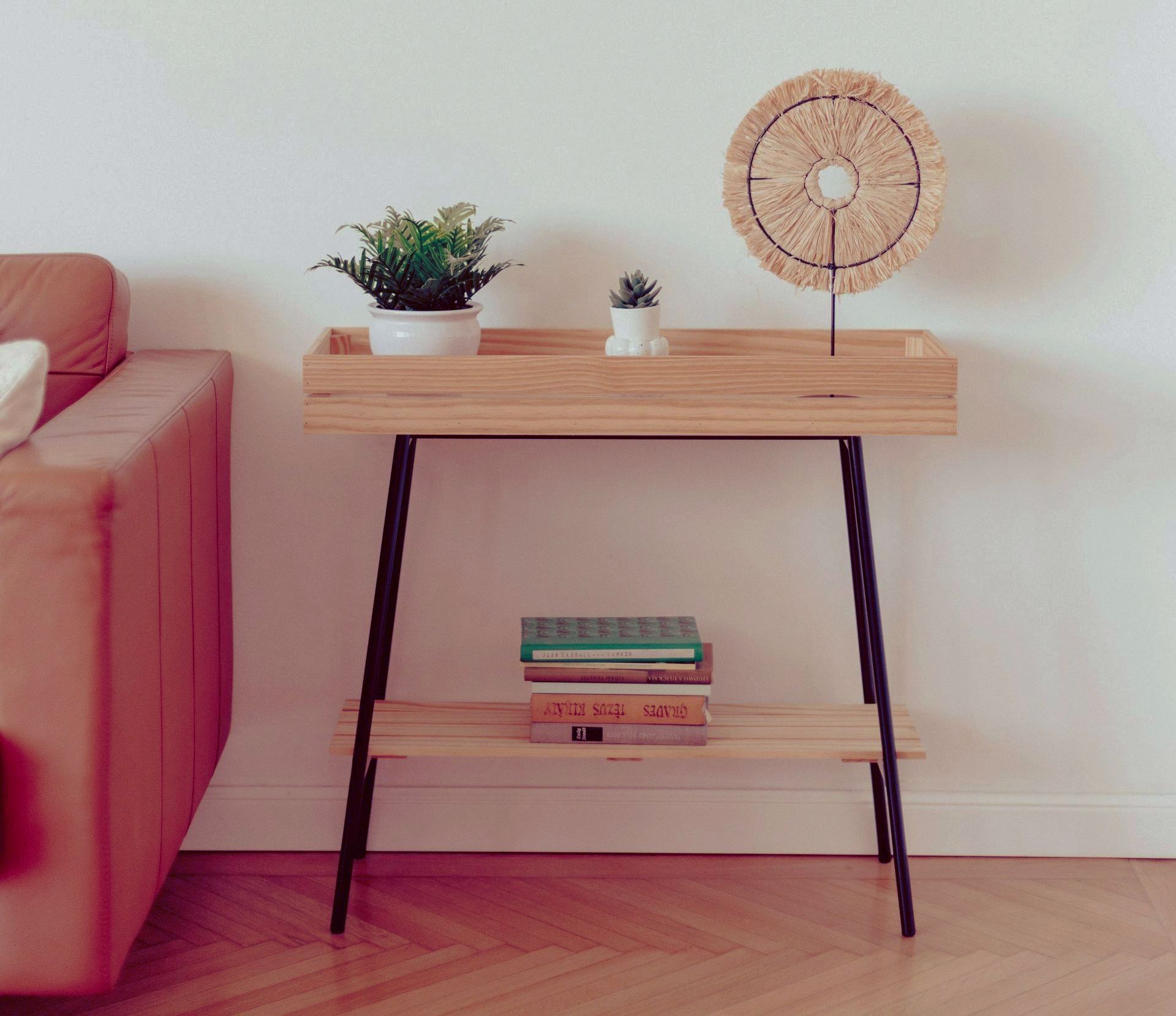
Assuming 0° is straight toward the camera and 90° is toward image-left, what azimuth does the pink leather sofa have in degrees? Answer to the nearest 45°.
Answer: approximately 0°
